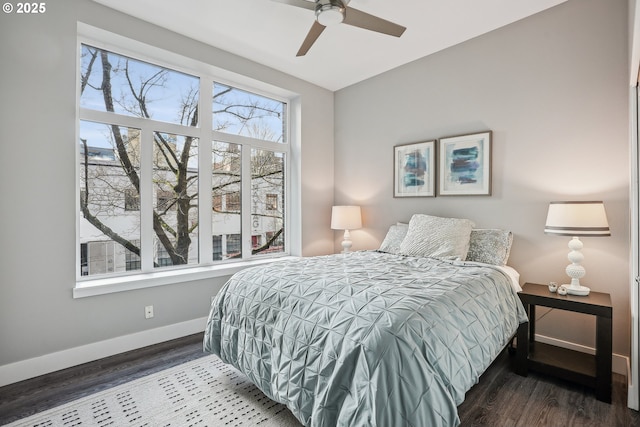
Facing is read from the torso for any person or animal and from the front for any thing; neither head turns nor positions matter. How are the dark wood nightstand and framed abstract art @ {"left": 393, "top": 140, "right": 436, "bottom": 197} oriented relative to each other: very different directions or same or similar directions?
same or similar directions

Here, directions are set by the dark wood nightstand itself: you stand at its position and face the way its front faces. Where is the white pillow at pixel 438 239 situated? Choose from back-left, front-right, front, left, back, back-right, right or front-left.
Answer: front-right

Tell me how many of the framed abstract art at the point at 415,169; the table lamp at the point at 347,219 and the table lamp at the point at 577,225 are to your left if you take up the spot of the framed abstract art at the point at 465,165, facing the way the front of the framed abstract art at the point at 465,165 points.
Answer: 1

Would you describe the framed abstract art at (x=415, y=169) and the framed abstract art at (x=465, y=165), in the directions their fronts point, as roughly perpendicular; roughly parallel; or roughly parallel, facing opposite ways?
roughly parallel

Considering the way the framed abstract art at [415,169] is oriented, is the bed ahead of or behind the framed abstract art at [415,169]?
ahead

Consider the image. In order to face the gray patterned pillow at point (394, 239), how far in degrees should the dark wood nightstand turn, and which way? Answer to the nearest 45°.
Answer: approximately 45° to its right

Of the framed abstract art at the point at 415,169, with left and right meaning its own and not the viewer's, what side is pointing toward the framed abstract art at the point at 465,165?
left

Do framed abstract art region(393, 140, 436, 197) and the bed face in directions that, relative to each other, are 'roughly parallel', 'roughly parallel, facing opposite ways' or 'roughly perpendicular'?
roughly parallel

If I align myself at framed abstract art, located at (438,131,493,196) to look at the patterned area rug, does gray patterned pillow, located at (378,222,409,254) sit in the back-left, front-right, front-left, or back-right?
front-right

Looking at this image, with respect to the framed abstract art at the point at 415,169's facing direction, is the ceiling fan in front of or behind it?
in front

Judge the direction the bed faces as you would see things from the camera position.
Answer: facing the viewer and to the left of the viewer
